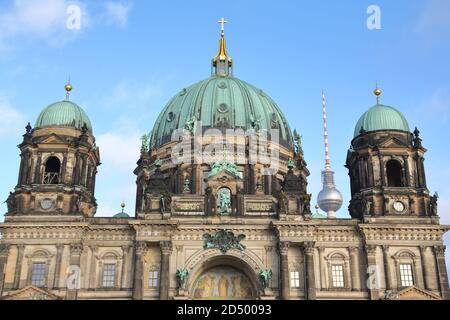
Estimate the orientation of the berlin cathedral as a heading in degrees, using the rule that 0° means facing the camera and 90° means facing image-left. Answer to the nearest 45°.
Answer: approximately 0°
